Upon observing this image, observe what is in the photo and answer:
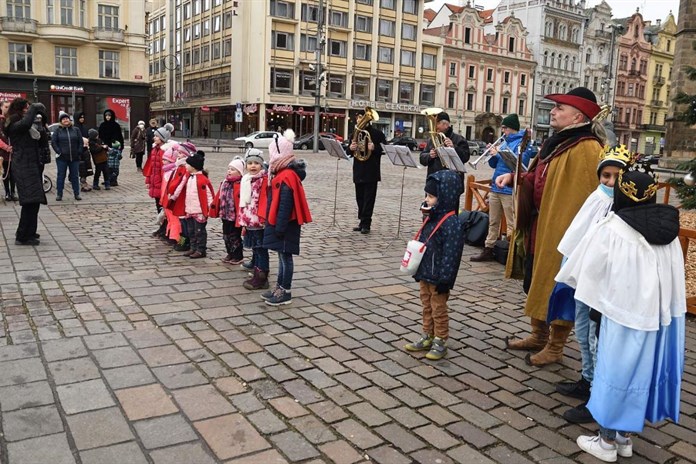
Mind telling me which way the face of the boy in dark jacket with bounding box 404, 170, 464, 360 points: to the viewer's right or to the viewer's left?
to the viewer's left

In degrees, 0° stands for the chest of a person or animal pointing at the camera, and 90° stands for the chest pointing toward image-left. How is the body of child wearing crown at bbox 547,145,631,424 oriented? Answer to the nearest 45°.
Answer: approximately 90°

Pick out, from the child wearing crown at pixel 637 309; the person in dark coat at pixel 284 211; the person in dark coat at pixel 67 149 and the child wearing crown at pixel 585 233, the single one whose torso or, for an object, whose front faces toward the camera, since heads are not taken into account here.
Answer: the person in dark coat at pixel 67 149

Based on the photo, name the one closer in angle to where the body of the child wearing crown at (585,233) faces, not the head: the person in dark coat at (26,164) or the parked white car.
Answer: the person in dark coat

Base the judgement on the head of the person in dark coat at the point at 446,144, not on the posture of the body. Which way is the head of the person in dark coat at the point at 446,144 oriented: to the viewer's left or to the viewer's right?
to the viewer's left

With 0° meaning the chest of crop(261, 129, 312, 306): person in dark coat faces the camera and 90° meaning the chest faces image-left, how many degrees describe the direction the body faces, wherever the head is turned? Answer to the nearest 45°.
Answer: approximately 90°

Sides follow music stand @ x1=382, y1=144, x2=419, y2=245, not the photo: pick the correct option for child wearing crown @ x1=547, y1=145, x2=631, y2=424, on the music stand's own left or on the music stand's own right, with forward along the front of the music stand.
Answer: on the music stand's own right

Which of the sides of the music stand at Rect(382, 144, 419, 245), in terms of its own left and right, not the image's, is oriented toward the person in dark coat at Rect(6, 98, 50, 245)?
back

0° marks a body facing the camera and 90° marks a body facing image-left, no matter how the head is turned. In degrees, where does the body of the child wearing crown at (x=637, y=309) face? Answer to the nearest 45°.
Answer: approximately 135°

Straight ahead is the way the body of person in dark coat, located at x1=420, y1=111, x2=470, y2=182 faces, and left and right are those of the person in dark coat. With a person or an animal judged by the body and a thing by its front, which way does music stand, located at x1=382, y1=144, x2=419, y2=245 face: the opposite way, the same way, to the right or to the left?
the opposite way
